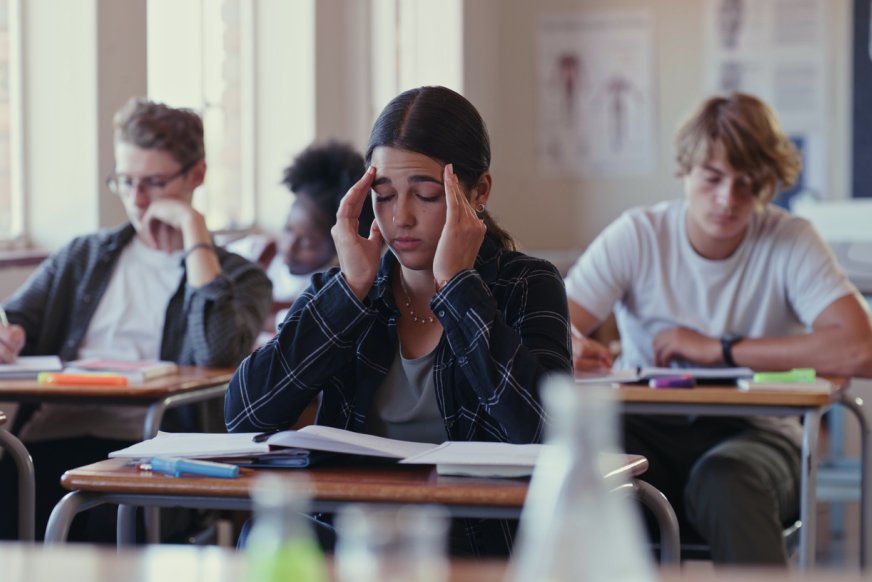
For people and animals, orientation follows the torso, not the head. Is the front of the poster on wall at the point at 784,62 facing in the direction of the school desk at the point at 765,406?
yes

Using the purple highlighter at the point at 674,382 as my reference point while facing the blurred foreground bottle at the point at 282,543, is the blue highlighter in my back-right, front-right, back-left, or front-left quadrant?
front-right

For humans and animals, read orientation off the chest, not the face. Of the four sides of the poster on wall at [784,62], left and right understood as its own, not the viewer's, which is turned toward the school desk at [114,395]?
front

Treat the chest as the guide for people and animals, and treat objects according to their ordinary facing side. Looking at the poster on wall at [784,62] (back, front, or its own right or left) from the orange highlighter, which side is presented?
front

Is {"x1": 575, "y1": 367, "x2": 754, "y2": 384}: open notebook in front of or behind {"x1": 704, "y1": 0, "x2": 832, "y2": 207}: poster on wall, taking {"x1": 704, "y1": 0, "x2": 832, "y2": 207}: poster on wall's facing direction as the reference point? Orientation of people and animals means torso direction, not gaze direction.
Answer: in front

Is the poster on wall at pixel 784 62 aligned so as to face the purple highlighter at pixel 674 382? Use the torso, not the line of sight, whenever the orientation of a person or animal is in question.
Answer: yes

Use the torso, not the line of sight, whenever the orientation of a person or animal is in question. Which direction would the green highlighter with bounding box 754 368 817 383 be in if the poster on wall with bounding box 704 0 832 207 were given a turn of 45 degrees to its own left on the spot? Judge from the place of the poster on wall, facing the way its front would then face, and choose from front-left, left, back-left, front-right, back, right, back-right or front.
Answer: front-right

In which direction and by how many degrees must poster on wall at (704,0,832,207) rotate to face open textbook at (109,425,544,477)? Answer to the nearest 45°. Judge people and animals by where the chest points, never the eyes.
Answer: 0° — it already faces it

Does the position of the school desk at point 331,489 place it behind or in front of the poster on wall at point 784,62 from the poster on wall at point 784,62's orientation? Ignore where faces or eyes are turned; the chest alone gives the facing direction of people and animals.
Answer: in front

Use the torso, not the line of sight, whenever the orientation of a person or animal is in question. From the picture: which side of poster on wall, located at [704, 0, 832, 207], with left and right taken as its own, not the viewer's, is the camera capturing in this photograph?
front

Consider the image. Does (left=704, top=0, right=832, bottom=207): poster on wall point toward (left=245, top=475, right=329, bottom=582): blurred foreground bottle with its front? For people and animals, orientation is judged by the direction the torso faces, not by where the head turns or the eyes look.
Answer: yes

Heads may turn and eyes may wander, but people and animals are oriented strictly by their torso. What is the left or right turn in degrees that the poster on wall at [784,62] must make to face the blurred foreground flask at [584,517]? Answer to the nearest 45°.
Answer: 0° — it already faces it
